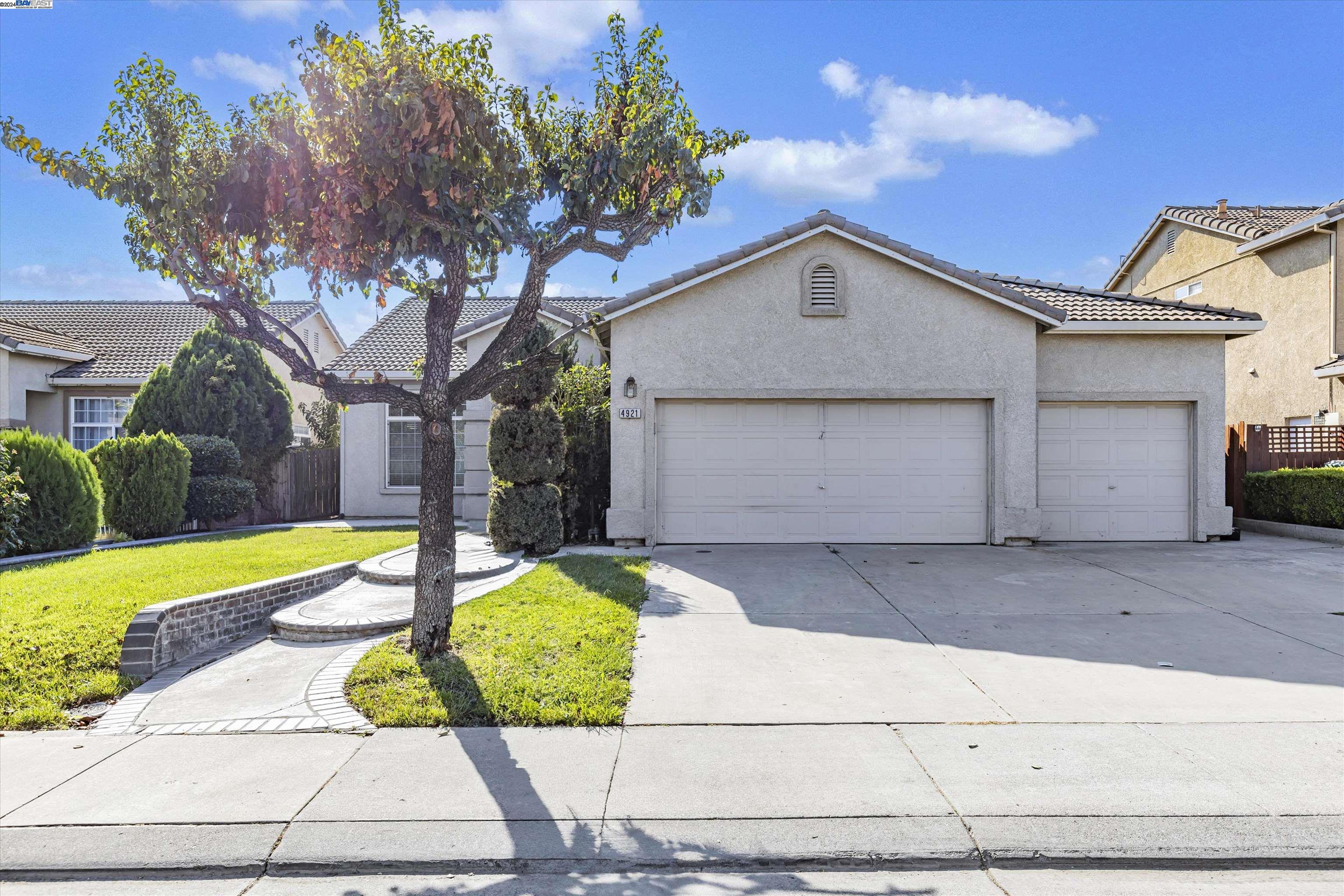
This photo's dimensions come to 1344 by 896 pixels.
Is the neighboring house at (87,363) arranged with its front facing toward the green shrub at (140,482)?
yes

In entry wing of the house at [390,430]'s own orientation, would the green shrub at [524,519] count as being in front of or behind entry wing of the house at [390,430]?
in front

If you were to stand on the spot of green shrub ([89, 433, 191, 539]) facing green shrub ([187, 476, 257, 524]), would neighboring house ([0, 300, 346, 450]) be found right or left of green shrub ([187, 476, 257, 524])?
left

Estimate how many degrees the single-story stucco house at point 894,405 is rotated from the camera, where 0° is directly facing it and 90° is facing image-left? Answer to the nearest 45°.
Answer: approximately 0°

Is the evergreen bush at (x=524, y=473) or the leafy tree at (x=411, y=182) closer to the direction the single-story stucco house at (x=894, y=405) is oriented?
the leafy tree

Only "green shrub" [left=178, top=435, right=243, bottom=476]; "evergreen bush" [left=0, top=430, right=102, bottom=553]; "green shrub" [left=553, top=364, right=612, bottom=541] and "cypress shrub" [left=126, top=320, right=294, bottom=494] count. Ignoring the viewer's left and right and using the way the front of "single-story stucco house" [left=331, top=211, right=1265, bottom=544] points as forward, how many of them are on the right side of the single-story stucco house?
4

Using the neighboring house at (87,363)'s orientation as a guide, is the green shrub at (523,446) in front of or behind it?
in front

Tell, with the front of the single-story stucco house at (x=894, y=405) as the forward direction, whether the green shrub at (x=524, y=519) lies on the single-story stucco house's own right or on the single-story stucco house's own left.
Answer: on the single-story stucco house's own right

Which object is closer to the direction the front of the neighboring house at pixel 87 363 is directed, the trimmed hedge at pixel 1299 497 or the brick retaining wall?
the brick retaining wall

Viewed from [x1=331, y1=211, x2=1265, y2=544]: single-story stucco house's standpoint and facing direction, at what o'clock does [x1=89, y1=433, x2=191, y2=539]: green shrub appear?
The green shrub is roughly at 3 o'clock from the single-story stucco house.
